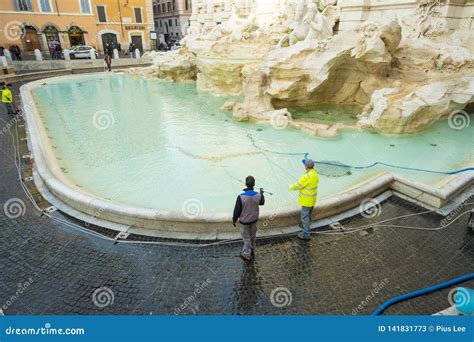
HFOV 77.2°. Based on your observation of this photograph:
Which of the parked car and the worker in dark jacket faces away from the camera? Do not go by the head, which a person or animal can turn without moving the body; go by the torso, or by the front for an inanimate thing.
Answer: the worker in dark jacket

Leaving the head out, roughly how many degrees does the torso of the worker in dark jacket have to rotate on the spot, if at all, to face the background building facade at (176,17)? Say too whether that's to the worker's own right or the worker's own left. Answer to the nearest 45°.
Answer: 0° — they already face it

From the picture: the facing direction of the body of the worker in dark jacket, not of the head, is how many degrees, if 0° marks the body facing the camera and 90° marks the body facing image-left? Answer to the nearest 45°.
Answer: approximately 180°

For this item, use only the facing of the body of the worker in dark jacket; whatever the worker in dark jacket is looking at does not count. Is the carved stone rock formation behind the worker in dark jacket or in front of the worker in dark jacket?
in front

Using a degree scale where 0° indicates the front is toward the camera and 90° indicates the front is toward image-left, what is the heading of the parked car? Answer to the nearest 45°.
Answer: approximately 90°

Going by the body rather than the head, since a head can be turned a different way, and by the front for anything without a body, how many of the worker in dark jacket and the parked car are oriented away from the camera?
1

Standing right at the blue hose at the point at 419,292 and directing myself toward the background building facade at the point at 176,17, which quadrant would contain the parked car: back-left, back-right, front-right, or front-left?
front-left
